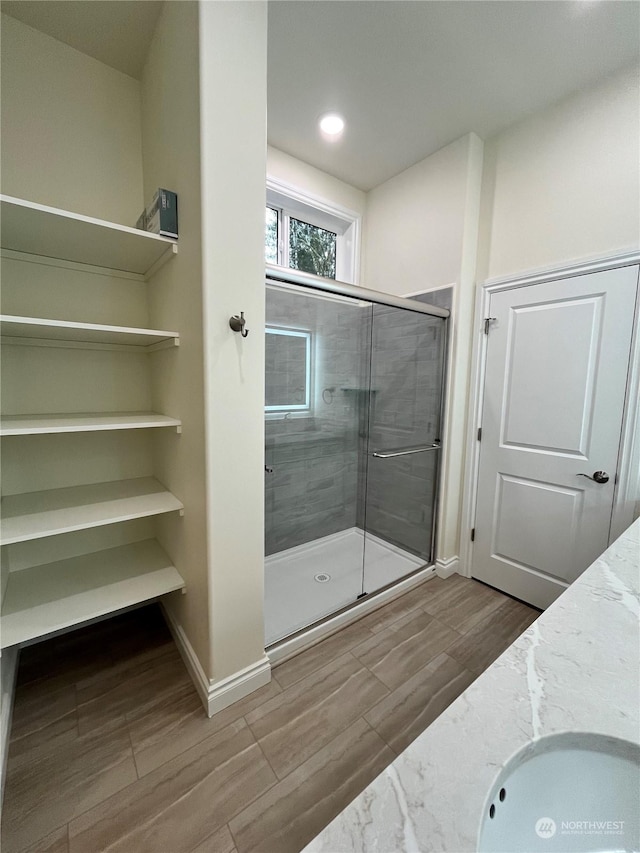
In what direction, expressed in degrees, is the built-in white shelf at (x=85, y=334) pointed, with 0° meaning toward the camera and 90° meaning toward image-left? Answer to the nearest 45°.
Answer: approximately 315°

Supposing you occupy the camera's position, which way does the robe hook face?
facing the viewer and to the right of the viewer

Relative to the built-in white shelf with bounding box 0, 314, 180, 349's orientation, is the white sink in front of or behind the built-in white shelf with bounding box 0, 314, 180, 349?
in front

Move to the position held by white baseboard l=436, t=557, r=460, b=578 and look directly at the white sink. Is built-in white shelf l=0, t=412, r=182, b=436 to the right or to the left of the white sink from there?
right

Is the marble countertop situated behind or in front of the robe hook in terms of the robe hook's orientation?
in front

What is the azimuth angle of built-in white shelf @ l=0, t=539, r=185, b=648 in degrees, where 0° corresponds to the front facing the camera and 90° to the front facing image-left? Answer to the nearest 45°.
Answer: approximately 315°
